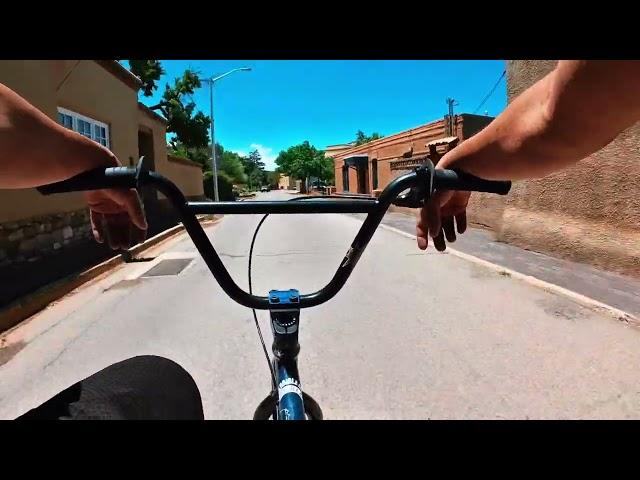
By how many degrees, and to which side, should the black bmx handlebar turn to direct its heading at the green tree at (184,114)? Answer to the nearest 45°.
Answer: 0° — it already faces it

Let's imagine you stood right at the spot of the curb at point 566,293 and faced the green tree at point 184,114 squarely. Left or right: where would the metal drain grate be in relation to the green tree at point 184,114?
left

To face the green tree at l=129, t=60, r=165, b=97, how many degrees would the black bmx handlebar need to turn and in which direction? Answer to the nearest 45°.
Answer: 0° — it already faces it

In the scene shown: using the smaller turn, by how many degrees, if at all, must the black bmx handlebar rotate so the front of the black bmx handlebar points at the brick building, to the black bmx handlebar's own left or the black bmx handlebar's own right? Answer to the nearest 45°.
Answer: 0° — it already faces it

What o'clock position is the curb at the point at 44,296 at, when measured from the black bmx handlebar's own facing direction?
The curb is roughly at 11 o'clock from the black bmx handlebar.

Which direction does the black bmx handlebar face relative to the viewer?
away from the camera

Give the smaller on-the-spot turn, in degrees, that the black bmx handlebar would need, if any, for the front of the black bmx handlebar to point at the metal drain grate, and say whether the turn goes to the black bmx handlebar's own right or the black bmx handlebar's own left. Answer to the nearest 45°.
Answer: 0° — it already faces it
